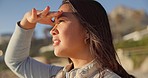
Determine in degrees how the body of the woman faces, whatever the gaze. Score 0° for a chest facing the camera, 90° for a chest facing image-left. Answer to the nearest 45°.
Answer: approximately 45°

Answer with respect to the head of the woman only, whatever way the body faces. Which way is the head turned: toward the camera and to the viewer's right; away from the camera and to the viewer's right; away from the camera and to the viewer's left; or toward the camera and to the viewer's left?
toward the camera and to the viewer's left
